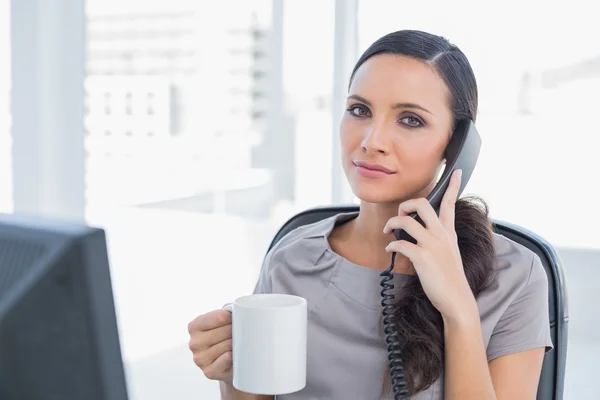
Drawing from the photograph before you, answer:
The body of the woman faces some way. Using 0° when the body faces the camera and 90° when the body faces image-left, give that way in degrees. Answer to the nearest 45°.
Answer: approximately 45°

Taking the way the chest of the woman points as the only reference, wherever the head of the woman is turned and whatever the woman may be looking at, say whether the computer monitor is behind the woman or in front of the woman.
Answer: in front
